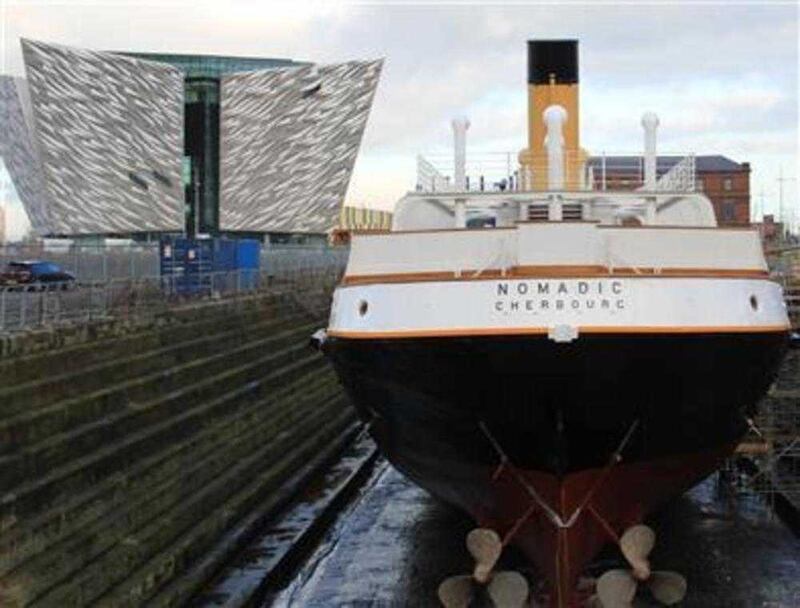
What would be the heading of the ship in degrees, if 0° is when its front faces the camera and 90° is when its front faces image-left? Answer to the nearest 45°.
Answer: approximately 180°

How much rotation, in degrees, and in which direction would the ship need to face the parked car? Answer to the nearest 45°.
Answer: approximately 45° to its left

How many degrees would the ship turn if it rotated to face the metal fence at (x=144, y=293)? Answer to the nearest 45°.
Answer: approximately 45° to its left

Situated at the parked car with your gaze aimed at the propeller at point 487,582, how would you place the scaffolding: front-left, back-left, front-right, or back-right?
front-left
